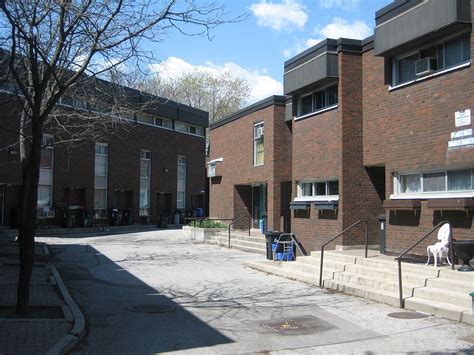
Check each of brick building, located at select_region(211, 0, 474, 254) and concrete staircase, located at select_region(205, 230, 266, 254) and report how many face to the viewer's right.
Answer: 0

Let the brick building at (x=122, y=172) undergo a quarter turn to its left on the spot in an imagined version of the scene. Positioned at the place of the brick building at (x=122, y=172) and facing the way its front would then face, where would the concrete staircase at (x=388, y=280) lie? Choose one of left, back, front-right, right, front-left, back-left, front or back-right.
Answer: back-right

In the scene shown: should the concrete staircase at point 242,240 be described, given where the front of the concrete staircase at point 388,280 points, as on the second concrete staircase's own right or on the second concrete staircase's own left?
on the second concrete staircase's own right

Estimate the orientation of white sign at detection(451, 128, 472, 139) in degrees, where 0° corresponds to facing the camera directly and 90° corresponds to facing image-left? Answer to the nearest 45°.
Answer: approximately 45°

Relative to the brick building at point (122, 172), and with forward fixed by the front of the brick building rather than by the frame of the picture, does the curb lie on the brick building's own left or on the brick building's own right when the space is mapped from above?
on the brick building's own right

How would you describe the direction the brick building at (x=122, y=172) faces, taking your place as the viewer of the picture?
facing the viewer and to the right of the viewer

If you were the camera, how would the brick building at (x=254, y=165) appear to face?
facing the viewer and to the left of the viewer
